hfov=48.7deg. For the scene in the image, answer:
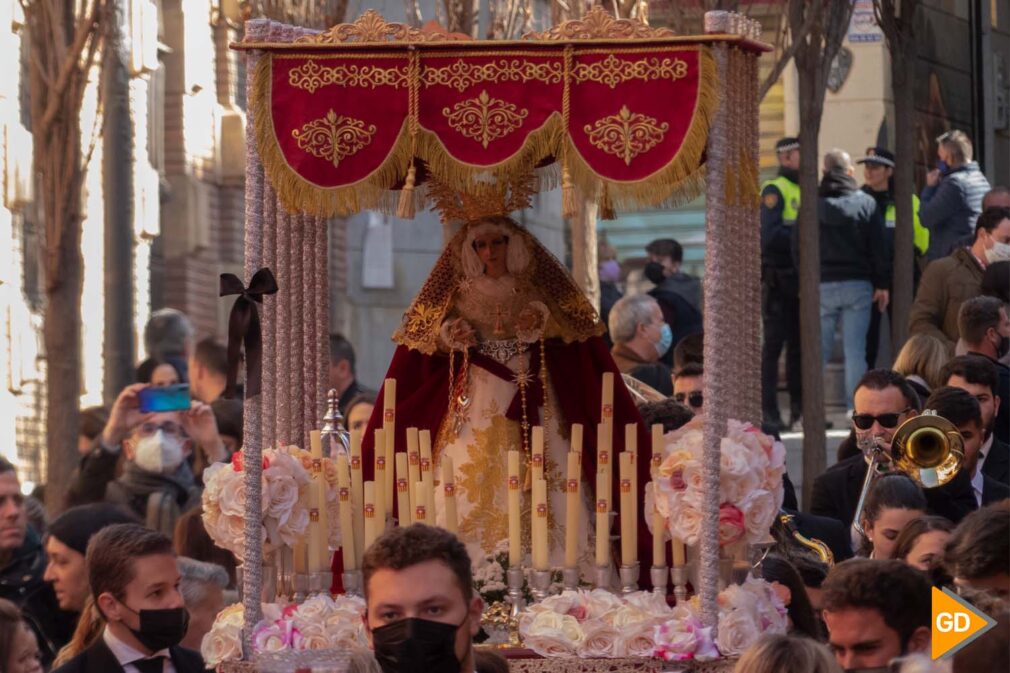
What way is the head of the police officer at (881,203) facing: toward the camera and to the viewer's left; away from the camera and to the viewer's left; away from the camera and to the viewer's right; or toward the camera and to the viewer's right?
toward the camera and to the viewer's left

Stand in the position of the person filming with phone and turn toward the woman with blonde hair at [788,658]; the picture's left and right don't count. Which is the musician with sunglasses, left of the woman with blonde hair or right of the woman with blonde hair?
left

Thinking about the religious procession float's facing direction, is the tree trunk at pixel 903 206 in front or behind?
behind

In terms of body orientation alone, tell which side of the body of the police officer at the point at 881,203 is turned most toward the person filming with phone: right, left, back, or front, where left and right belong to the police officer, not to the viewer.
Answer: front

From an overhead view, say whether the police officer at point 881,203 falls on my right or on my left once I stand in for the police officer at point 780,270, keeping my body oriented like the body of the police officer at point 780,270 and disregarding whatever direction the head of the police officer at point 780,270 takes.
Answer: on my left

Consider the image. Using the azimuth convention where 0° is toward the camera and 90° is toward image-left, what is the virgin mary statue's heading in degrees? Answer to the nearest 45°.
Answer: approximately 0°
